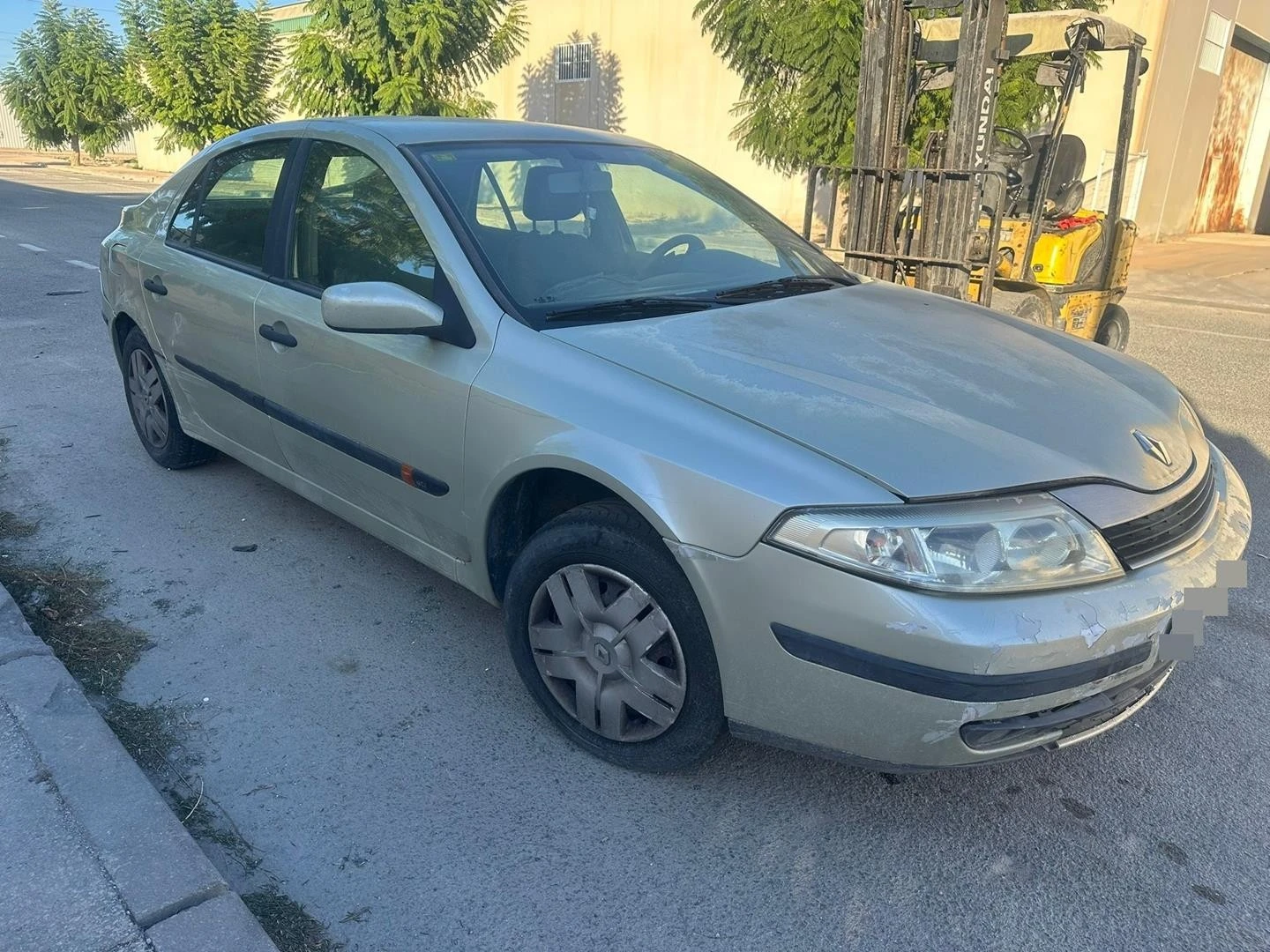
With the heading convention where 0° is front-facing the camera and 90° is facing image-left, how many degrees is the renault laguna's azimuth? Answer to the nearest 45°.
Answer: approximately 315°

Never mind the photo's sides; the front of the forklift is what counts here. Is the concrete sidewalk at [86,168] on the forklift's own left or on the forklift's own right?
on the forklift's own right

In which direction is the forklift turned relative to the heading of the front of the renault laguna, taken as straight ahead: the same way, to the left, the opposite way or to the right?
to the right

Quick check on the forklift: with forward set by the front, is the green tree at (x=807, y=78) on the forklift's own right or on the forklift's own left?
on the forklift's own right

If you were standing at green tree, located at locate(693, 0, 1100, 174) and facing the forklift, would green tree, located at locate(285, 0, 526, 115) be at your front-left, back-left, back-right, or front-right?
back-right

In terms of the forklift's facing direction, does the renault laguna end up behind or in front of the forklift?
in front

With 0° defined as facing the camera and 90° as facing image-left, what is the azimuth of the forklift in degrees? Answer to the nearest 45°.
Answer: approximately 45°

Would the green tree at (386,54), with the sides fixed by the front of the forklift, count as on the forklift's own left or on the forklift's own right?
on the forklift's own right

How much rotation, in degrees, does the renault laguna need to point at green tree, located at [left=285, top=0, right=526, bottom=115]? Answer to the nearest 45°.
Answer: approximately 135° to its left

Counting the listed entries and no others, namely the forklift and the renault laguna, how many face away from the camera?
0

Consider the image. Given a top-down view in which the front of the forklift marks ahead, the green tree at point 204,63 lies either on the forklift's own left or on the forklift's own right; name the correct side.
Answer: on the forklift's own right

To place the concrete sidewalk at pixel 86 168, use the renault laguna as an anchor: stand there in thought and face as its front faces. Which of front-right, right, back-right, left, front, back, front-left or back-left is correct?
back
